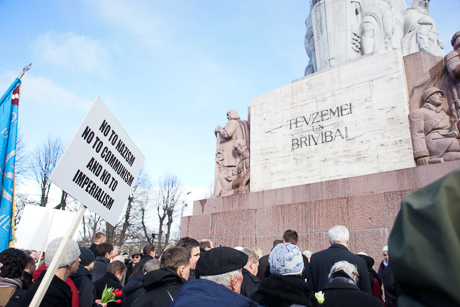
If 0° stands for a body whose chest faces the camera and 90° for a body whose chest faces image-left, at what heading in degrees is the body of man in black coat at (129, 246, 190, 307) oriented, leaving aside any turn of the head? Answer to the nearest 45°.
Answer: approximately 225°

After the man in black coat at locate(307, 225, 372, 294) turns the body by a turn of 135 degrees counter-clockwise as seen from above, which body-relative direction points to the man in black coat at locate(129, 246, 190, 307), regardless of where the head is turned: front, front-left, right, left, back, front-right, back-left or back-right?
front

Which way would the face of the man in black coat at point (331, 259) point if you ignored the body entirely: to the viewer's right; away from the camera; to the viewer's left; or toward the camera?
away from the camera

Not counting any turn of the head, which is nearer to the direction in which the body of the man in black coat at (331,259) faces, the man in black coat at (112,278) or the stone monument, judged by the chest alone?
the stone monument

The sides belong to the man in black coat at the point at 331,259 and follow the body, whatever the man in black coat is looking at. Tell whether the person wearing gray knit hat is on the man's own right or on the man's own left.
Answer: on the man's own left

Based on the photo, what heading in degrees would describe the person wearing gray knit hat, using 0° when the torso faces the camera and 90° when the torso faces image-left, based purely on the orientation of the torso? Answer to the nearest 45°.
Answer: approximately 225°

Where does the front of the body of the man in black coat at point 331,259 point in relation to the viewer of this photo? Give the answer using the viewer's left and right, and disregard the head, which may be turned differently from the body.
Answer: facing away from the viewer
